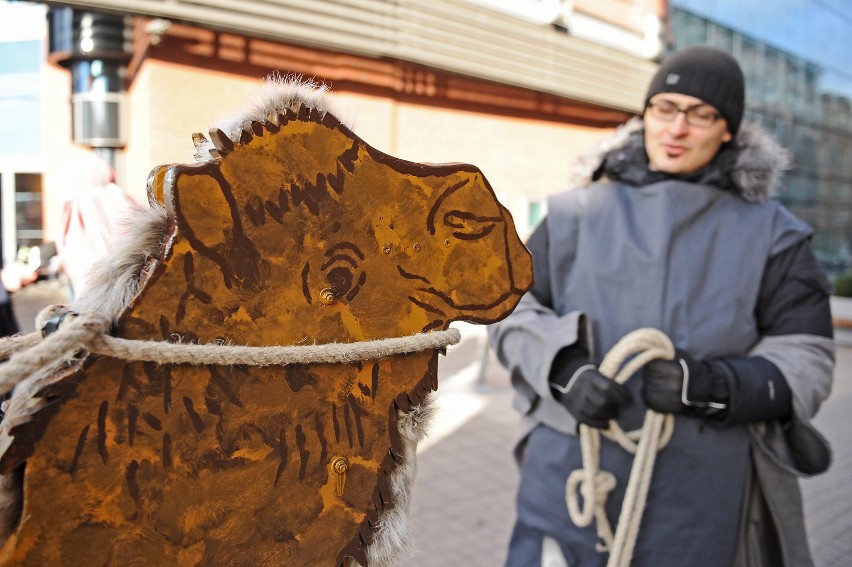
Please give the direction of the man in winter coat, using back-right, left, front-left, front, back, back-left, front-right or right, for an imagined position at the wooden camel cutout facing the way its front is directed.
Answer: front-left

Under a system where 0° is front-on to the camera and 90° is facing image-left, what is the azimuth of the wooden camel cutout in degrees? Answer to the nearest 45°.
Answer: approximately 270°

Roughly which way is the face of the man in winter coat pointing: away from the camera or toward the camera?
toward the camera
